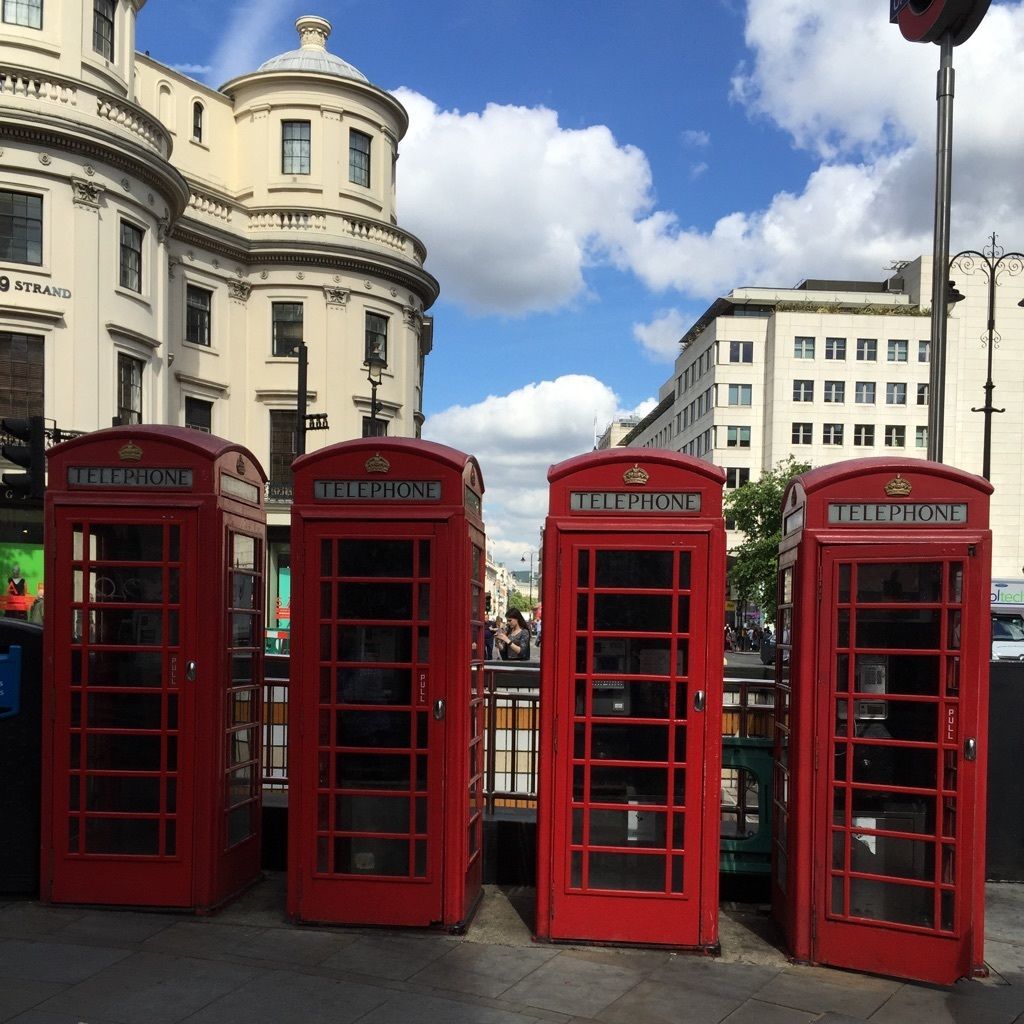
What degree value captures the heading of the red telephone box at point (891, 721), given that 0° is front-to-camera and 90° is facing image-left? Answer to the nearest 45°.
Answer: approximately 0°

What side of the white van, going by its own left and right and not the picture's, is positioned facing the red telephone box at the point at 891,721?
front

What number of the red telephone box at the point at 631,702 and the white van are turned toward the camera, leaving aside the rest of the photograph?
2

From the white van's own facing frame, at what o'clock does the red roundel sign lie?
The red roundel sign is roughly at 12 o'clock from the white van.

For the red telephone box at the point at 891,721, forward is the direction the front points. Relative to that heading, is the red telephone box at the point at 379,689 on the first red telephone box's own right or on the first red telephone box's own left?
on the first red telephone box's own right
